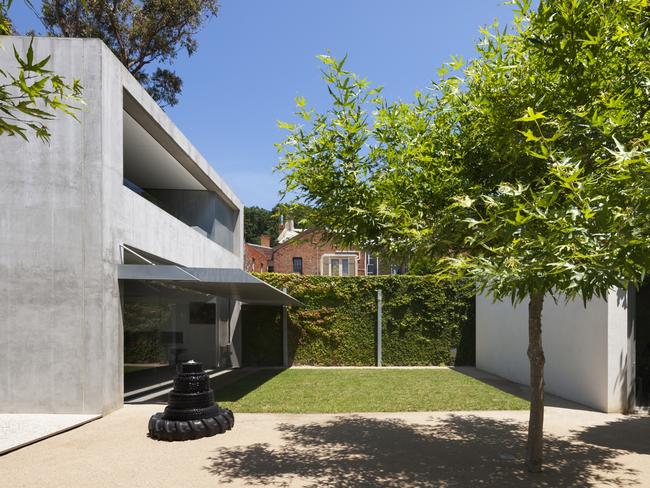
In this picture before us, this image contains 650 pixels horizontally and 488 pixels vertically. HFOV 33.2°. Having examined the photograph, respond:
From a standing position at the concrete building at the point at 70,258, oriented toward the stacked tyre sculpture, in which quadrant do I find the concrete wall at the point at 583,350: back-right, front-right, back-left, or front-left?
front-left

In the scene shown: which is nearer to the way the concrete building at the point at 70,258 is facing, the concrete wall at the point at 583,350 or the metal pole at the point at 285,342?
the concrete wall

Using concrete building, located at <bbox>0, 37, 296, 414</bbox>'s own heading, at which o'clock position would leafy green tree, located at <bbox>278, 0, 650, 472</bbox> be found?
The leafy green tree is roughly at 2 o'clock from the concrete building.

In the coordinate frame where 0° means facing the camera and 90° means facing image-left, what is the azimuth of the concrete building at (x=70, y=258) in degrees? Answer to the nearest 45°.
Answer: approximately 270°

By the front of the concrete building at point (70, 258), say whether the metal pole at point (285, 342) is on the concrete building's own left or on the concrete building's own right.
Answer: on the concrete building's own left

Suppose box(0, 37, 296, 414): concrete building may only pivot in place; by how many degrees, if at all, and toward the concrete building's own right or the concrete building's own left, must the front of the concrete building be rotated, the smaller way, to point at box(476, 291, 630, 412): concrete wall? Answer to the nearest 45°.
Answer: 0° — it already faces it

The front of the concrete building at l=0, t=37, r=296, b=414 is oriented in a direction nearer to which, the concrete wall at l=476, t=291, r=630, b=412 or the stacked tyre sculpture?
the concrete wall

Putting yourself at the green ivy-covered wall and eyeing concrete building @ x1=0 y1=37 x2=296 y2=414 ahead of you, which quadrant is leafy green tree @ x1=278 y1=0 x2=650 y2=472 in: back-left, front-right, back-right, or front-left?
front-left
